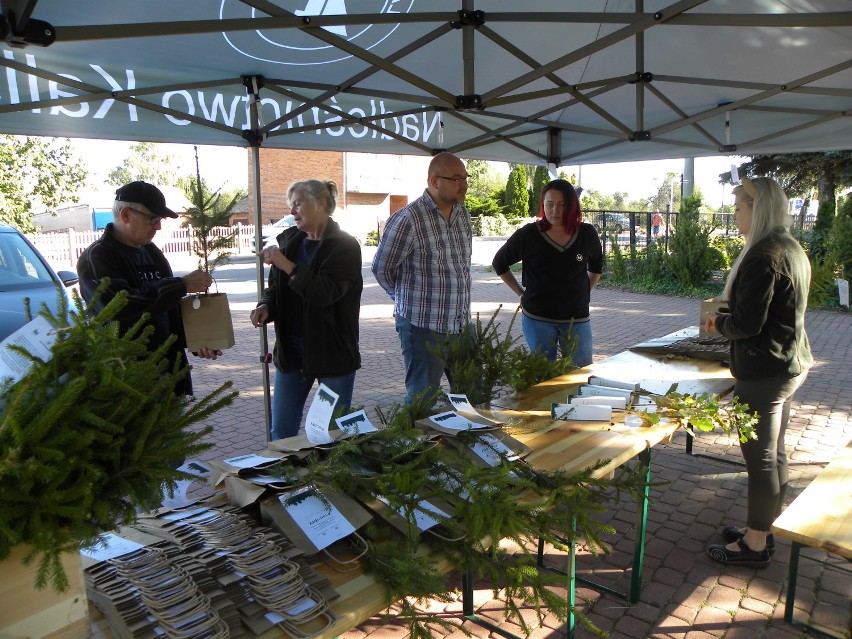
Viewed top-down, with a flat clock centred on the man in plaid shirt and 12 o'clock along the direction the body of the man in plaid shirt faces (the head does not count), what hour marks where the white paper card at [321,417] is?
The white paper card is roughly at 2 o'clock from the man in plaid shirt.

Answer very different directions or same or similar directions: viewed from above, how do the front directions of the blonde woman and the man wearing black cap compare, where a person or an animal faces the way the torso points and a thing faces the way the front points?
very different directions

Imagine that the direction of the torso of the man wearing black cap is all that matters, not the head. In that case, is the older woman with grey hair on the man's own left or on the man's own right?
on the man's own left

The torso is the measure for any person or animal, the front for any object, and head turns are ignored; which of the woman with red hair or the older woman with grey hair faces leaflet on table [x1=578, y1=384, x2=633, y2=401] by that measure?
the woman with red hair

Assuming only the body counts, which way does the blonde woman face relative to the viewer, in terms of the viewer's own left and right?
facing to the left of the viewer

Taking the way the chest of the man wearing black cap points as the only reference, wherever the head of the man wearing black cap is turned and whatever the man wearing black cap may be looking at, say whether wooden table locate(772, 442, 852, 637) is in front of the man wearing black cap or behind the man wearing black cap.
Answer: in front

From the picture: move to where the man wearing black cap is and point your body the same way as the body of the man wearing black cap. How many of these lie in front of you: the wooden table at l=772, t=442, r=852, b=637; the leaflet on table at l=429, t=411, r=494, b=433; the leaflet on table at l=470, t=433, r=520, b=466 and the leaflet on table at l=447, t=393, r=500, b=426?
4

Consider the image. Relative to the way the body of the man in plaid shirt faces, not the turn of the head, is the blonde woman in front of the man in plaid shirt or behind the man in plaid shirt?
in front

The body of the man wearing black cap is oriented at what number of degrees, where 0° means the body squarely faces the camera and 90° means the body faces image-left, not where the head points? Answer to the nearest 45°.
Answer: approximately 315°

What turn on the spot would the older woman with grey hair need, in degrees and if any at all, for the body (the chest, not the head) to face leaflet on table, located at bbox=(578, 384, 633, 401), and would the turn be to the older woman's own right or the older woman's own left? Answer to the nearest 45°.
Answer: approximately 90° to the older woman's own left
